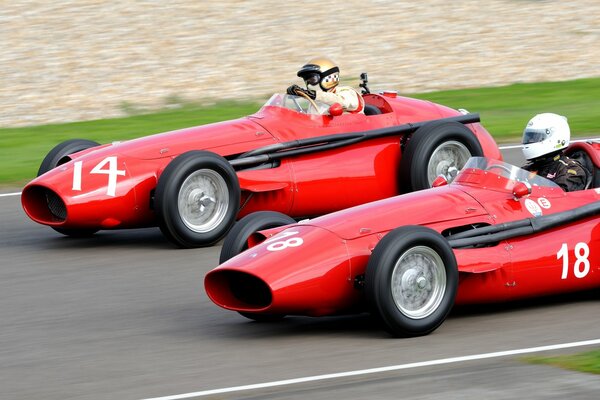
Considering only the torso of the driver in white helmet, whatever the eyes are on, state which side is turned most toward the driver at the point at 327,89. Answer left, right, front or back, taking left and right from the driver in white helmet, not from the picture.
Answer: right

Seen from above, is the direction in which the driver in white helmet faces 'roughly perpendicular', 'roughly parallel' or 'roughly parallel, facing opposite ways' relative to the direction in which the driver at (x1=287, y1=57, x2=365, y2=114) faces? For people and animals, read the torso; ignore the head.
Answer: roughly parallel

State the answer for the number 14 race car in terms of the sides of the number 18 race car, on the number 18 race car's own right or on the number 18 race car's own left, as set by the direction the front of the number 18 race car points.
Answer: on the number 18 race car's own right

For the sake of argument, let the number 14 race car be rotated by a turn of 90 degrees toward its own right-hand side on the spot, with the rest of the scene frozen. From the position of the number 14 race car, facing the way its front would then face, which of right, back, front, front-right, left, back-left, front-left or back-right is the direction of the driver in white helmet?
back

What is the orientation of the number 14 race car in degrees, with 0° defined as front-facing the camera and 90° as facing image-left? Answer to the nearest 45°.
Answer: approximately 45°

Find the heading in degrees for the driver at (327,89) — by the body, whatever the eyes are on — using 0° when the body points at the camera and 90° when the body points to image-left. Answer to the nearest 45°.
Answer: approximately 45°

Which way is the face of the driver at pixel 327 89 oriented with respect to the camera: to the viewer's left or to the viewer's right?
to the viewer's left

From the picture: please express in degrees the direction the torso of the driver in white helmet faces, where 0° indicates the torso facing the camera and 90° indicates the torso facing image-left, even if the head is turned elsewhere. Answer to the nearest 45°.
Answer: approximately 45°

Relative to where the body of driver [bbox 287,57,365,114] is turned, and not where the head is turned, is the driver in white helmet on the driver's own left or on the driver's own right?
on the driver's own left

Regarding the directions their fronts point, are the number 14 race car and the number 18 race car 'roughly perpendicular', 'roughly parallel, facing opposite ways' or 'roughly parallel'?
roughly parallel
